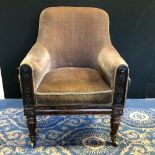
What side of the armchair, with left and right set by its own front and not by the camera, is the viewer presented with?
front
